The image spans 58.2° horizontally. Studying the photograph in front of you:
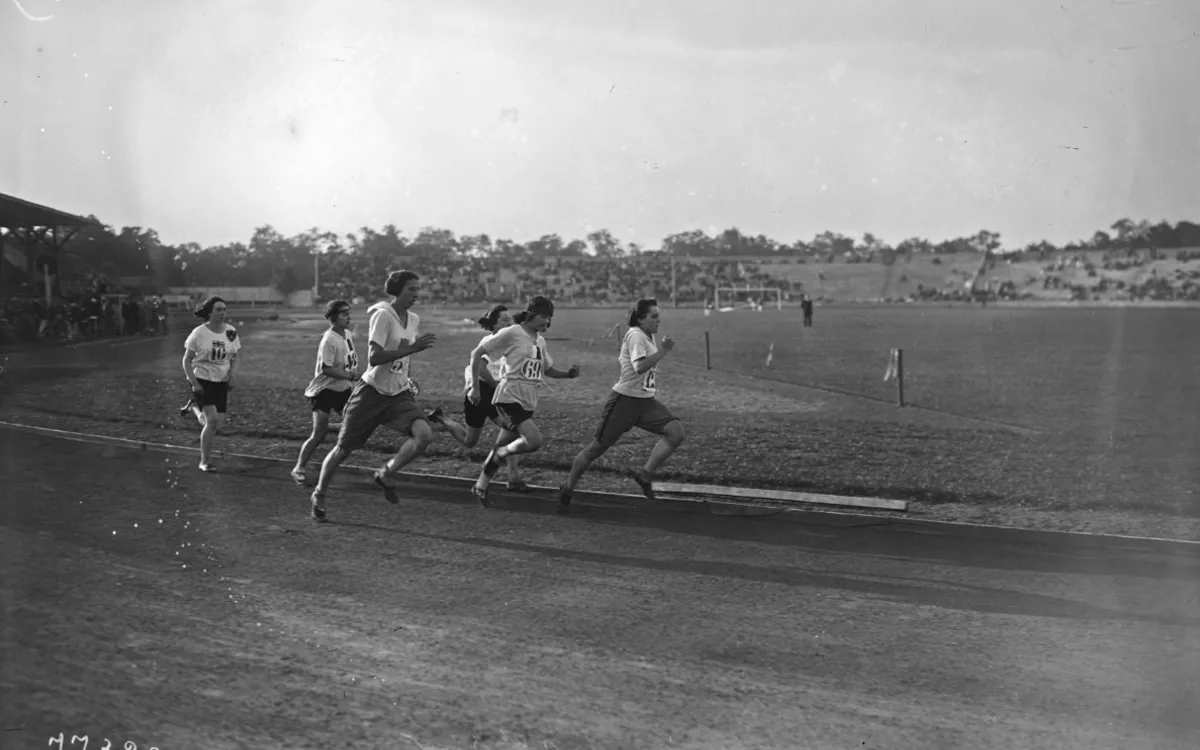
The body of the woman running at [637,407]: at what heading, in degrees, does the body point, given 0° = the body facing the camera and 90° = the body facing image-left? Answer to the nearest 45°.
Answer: approximately 270°

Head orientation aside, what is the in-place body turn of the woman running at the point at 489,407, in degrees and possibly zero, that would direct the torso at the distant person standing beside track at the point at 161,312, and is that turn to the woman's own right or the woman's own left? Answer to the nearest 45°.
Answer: approximately 135° to the woman's own left

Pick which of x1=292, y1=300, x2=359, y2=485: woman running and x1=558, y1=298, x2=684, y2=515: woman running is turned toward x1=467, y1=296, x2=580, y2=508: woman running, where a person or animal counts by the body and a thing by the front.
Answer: x1=292, y1=300, x2=359, y2=485: woman running

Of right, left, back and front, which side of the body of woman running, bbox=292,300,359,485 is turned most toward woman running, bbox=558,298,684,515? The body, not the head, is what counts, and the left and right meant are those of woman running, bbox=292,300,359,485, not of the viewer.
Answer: front

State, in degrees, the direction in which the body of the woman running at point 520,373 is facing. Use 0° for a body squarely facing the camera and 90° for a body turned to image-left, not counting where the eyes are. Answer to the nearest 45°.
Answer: approximately 315°

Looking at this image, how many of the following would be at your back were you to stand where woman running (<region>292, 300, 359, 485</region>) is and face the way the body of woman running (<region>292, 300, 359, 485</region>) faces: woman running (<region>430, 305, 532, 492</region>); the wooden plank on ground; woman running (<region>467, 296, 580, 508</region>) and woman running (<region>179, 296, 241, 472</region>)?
1

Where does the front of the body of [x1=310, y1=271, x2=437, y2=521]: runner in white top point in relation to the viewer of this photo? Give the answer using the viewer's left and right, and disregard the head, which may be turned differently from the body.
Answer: facing the viewer and to the right of the viewer

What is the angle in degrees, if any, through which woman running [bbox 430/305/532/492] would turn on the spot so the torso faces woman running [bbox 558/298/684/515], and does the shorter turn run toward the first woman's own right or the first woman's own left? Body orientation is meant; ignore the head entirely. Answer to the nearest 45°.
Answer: approximately 45° to the first woman's own right

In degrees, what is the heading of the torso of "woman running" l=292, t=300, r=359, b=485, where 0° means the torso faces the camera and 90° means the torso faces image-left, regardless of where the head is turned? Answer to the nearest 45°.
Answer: approximately 315°

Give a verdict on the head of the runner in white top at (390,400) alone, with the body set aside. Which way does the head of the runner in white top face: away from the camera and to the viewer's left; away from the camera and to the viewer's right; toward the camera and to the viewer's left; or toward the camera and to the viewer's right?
toward the camera and to the viewer's right

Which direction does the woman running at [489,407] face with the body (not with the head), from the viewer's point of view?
to the viewer's right

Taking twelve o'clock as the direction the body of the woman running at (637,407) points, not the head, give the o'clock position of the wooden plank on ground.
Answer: The wooden plank on ground is roughly at 12 o'clock from the woman running.

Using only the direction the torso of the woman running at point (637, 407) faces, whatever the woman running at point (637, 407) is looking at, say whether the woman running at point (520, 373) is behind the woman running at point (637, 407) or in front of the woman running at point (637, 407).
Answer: behind

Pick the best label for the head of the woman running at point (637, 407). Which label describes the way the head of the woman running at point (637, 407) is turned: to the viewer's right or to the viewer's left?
to the viewer's right

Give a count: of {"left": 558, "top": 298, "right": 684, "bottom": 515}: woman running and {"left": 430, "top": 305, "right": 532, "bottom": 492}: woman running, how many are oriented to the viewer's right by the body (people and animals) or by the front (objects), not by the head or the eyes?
2

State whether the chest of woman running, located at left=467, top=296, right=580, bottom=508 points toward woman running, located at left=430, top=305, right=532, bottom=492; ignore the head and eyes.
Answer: no

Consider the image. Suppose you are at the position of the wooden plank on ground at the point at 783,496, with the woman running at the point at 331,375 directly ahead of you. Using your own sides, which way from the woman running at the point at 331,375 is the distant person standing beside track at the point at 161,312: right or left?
right
